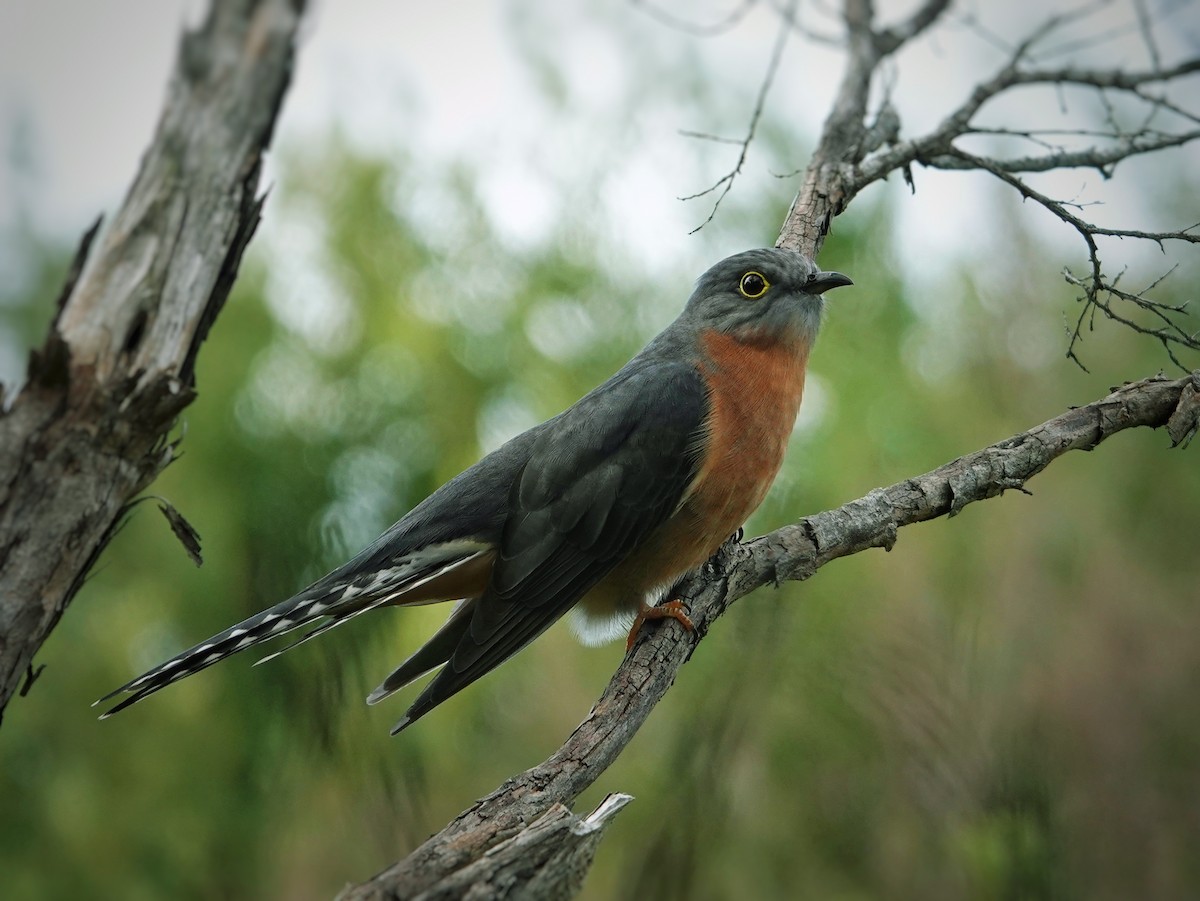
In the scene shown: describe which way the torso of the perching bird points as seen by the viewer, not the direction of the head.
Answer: to the viewer's right

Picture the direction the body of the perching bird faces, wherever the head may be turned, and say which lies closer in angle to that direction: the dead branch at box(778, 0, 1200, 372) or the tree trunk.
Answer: the dead branch

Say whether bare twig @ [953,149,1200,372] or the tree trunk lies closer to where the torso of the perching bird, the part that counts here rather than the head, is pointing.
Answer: the bare twig

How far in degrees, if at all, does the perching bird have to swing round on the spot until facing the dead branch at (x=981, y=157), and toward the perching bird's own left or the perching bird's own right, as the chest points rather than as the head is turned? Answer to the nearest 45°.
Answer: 0° — it already faces it

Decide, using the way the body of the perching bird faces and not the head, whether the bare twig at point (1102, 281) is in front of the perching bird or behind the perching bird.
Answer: in front

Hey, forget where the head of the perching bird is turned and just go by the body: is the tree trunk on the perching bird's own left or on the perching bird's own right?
on the perching bird's own right
